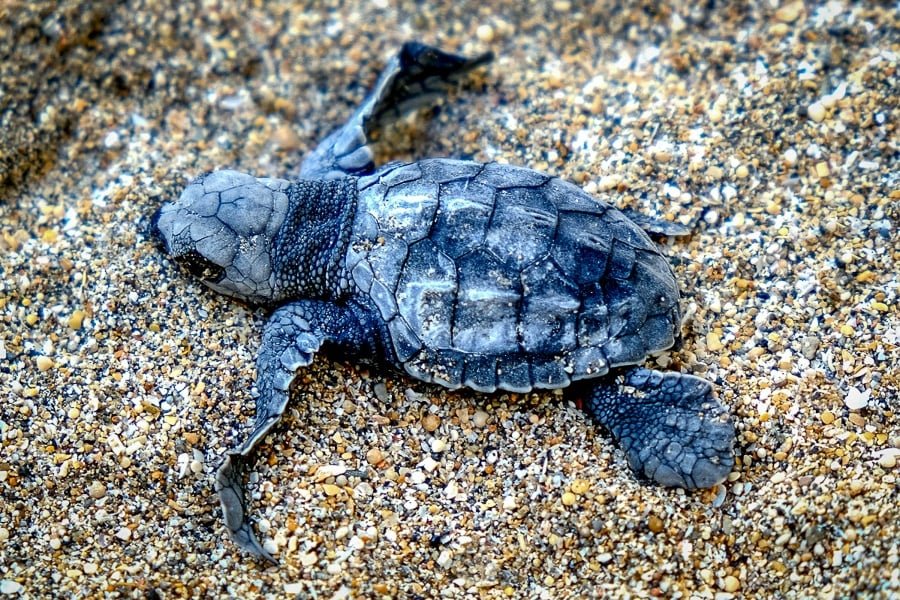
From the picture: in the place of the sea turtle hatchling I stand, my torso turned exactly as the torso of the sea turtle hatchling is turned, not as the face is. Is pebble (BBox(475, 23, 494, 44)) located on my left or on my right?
on my right

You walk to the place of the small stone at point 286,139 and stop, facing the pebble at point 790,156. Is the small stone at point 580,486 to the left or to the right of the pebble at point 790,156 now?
right

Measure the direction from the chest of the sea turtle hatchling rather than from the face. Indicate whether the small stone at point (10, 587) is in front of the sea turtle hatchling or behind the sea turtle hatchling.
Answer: in front

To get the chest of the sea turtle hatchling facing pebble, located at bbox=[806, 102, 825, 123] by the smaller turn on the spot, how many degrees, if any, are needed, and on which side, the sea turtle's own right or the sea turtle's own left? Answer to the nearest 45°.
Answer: approximately 180°

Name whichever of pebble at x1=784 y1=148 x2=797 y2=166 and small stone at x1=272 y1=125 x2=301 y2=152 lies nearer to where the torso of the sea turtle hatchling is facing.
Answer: the small stone

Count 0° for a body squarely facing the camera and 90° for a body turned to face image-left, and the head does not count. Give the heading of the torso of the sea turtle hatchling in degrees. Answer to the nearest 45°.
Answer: approximately 90°

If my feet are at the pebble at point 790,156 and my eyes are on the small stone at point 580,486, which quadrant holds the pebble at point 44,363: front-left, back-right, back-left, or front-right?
front-right

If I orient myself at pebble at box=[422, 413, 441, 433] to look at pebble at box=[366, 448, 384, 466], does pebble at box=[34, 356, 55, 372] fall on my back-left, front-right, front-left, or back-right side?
front-right

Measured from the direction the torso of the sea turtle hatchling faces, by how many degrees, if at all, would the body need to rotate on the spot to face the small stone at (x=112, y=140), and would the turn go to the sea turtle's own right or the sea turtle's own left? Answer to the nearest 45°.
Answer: approximately 45° to the sea turtle's own right

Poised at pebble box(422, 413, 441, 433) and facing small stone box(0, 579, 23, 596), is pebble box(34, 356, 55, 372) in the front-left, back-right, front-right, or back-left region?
front-right

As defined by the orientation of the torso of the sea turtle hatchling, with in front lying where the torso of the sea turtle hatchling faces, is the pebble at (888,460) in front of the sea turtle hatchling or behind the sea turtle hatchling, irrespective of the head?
behind

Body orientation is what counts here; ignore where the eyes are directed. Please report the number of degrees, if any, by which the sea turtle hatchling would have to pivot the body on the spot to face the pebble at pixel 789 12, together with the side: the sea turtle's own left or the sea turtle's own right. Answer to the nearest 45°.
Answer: approximately 135° to the sea turtle's own right

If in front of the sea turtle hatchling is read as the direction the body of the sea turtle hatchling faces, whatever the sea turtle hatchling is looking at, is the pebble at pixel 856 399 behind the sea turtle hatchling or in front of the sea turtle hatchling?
behind

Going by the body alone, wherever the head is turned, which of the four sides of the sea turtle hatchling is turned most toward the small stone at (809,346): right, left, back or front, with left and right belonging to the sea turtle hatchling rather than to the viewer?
back

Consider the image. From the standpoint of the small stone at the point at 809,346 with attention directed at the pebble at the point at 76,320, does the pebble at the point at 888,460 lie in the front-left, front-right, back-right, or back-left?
back-left

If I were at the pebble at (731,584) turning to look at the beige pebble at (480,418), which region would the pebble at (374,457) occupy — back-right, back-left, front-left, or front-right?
front-left

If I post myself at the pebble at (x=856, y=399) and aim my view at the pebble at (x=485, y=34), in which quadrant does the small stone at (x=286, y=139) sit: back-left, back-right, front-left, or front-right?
front-left
